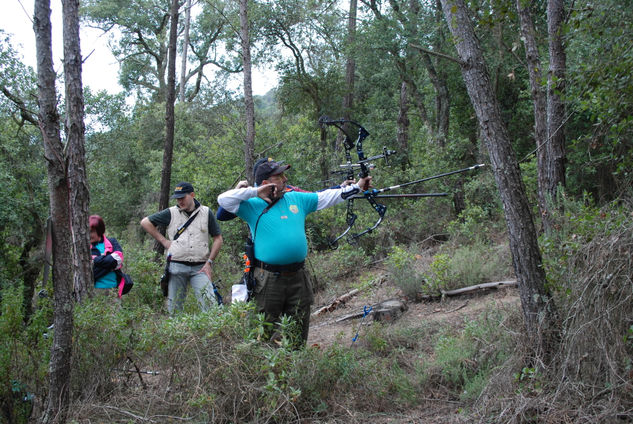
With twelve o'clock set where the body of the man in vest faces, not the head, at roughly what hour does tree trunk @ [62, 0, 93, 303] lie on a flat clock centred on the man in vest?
The tree trunk is roughly at 2 o'clock from the man in vest.

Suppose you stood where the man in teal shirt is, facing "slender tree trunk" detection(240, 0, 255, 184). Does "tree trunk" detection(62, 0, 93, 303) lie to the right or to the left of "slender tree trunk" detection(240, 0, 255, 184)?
left

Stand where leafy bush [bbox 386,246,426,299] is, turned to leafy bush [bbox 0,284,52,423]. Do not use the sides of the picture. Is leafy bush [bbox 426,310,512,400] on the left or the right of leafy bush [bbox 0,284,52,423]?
left

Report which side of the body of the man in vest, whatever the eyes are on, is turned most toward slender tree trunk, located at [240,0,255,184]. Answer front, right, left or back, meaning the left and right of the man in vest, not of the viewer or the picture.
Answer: back

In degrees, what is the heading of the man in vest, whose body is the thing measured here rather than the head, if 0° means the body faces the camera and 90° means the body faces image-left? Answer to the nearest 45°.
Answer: approximately 0°

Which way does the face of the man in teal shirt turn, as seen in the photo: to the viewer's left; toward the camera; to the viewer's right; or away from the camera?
to the viewer's right

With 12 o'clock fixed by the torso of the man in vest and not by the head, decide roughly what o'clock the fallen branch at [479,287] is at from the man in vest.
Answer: The fallen branch is roughly at 9 o'clock from the man in vest.

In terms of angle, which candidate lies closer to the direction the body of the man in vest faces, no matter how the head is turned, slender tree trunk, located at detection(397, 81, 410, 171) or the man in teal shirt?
the man in teal shirt

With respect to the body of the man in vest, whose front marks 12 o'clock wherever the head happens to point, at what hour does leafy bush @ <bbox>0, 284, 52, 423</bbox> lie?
The leafy bush is roughly at 1 o'clock from the man in vest.

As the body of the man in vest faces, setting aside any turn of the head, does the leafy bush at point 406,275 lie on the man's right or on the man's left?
on the man's left
